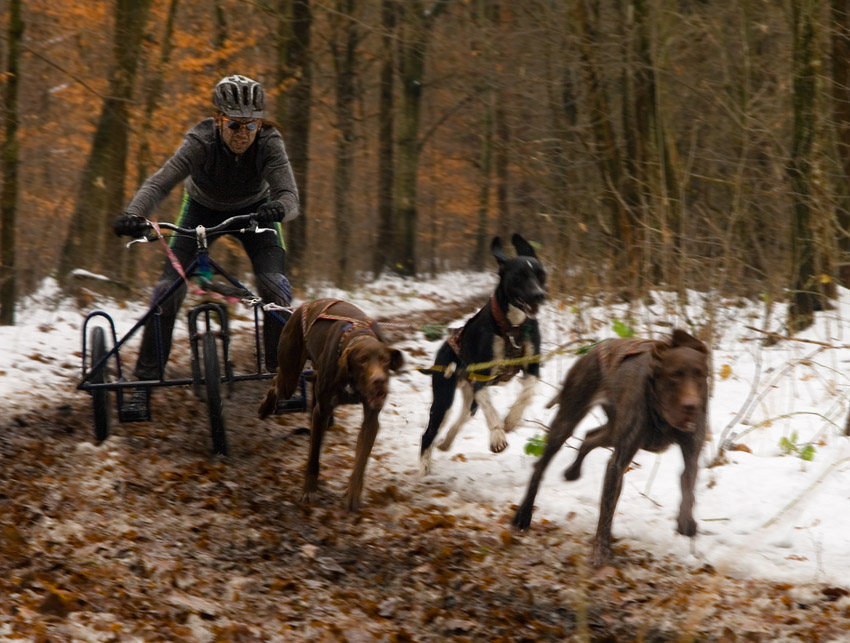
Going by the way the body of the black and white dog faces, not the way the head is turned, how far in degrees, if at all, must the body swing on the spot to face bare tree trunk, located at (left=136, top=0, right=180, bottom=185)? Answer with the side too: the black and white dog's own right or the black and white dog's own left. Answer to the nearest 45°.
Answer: approximately 180°

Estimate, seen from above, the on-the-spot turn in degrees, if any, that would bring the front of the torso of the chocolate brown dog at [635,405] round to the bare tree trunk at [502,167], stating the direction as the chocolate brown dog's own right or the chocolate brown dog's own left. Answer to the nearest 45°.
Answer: approximately 135° to the chocolate brown dog's own left

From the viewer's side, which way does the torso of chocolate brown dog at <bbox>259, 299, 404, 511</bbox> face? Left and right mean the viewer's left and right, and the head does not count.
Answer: facing the viewer and to the right of the viewer

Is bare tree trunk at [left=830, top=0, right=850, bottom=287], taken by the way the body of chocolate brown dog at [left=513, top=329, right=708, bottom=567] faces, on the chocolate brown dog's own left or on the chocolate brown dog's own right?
on the chocolate brown dog's own left

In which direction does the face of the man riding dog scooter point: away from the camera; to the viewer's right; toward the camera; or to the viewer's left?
toward the camera

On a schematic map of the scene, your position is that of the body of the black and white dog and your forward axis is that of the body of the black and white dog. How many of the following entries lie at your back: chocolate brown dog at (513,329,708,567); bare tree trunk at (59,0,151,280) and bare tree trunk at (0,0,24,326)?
2

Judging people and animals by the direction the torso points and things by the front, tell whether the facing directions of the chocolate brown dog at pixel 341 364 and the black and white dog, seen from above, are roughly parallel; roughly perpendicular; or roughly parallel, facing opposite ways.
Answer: roughly parallel

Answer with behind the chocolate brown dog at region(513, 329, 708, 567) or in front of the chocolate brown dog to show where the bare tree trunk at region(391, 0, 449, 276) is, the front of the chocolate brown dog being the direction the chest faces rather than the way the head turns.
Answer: behind

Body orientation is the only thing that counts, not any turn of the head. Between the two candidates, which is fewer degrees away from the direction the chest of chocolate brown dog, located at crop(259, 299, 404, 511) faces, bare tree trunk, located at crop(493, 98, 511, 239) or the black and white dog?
the black and white dog

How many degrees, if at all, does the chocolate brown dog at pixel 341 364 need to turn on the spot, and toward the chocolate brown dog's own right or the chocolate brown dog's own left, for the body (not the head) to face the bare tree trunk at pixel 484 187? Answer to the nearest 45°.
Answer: approximately 135° to the chocolate brown dog's own left

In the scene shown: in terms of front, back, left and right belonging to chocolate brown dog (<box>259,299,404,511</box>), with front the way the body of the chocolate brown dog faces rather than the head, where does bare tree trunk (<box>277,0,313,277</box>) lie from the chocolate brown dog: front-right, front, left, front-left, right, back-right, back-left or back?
back-left

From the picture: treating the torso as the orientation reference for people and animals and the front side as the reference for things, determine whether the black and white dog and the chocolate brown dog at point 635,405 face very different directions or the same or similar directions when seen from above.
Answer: same or similar directions

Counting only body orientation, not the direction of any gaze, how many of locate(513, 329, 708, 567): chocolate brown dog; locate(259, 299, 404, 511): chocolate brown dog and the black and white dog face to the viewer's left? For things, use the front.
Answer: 0
